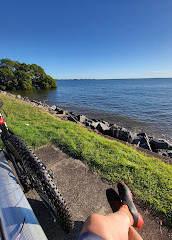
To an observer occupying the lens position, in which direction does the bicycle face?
facing the viewer and to the right of the viewer

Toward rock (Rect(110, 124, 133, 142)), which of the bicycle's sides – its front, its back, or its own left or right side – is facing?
left
